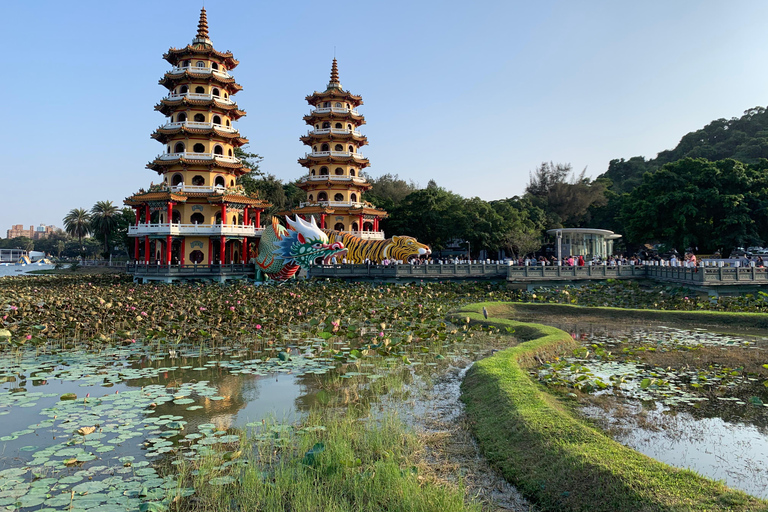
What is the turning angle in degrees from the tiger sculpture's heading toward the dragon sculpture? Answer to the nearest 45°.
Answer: approximately 135° to its right

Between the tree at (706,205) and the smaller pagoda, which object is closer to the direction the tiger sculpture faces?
the tree

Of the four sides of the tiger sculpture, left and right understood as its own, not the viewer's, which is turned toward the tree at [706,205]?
front

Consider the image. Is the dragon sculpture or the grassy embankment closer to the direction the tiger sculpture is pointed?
the grassy embankment

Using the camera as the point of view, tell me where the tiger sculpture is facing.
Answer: facing to the right of the viewer

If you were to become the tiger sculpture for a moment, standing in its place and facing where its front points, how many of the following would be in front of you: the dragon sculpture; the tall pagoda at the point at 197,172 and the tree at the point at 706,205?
1

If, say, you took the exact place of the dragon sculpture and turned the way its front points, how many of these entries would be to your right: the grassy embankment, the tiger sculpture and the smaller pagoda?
1
